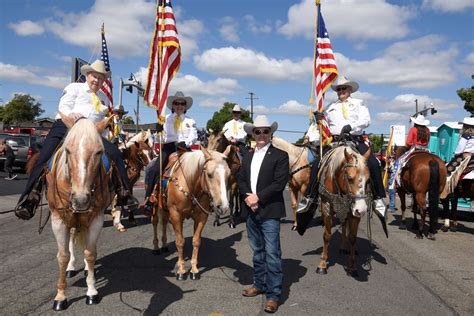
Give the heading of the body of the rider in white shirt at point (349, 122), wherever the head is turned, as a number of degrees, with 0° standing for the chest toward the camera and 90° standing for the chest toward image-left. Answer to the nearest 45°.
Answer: approximately 0°

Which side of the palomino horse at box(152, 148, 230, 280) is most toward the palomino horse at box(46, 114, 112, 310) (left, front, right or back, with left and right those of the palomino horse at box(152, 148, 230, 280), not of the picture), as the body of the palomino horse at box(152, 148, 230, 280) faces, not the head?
right

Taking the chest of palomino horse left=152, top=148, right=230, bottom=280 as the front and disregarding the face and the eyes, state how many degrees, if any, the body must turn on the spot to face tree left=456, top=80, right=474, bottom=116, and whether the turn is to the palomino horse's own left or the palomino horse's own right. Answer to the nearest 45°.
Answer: approximately 90° to the palomino horse's own left

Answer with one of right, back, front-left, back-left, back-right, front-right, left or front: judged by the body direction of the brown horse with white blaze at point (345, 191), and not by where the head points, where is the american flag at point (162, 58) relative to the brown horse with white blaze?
right

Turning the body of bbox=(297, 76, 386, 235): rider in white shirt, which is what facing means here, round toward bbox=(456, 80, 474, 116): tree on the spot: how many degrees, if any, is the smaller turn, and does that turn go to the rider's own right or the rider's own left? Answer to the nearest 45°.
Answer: approximately 180°

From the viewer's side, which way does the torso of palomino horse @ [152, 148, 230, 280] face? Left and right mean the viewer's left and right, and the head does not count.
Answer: facing the viewer and to the right of the viewer

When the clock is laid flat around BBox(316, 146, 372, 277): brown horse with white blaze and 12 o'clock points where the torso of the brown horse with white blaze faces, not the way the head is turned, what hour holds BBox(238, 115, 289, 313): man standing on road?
The man standing on road is roughly at 1 o'clock from the brown horse with white blaze.

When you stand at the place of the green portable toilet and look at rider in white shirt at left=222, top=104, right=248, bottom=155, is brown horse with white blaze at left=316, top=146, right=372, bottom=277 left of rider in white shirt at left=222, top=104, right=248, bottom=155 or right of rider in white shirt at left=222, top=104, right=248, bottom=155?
left
